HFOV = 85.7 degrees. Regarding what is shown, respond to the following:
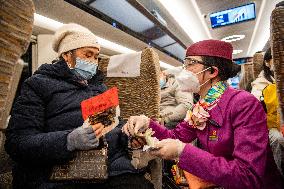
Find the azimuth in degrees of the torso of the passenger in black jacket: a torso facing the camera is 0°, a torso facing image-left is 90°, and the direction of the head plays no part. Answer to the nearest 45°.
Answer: approximately 315°

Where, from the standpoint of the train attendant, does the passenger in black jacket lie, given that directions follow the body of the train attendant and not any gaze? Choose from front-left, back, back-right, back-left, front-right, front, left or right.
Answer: front

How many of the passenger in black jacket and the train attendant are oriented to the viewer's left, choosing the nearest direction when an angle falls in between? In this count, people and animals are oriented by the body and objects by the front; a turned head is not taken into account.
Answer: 1

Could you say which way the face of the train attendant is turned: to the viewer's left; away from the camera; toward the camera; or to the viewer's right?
to the viewer's left

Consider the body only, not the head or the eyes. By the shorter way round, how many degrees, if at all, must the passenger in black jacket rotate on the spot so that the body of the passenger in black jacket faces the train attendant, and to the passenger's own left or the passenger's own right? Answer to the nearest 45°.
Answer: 0° — they already face them

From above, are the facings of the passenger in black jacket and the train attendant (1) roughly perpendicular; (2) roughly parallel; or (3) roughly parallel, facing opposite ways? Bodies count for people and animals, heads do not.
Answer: roughly parallel, facing opposite ways

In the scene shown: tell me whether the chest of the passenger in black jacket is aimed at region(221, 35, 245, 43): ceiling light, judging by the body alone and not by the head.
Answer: no

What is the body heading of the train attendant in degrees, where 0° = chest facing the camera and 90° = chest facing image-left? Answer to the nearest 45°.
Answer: approximately 90°

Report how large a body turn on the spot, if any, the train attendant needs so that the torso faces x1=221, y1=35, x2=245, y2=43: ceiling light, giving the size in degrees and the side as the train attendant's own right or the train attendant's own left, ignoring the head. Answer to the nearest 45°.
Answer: approximately 90° to the train attendant's own right
